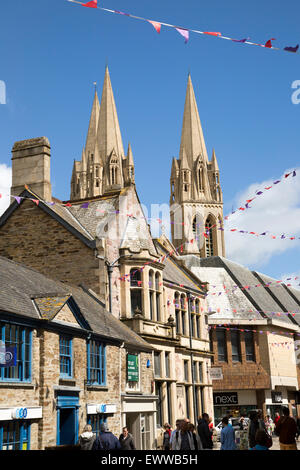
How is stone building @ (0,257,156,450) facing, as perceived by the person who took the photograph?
facing the viewer and to the right of the viewer

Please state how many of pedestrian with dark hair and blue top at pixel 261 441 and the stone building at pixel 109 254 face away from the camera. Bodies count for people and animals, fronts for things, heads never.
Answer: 1

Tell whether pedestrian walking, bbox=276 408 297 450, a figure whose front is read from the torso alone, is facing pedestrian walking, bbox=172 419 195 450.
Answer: no

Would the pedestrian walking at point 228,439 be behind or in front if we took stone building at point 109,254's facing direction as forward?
in front

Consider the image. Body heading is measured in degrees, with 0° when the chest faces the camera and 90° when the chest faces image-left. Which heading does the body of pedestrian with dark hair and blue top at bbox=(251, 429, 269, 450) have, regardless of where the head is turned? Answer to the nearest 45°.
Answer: approximately 180°

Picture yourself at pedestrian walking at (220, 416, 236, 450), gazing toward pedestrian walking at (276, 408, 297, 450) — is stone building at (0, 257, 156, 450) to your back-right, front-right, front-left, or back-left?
back-right

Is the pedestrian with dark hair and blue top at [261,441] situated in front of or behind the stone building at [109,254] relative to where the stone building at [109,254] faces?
in front

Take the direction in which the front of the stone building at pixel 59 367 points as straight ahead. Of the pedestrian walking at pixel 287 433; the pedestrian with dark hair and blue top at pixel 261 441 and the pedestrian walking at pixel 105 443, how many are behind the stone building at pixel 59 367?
0

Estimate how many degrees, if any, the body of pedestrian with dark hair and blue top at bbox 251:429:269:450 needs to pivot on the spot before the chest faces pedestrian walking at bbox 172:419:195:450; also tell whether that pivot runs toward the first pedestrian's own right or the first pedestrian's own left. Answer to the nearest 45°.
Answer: approximately 45° to the first pedestrian's own left
